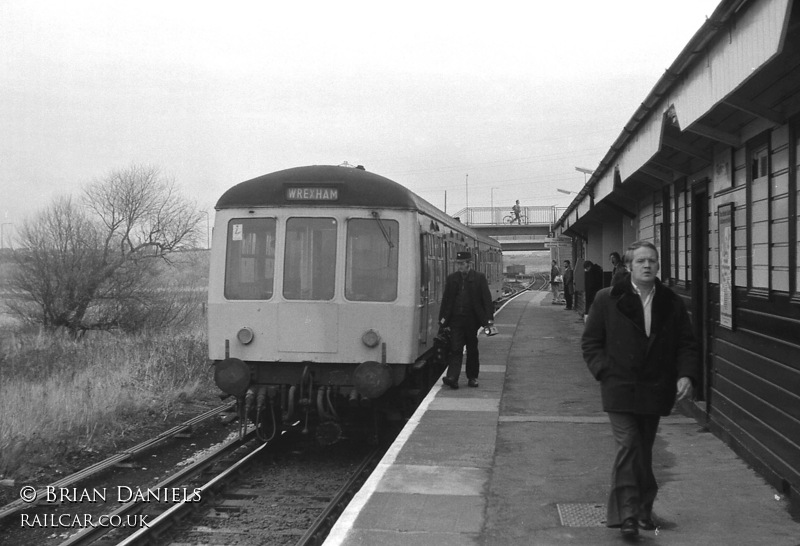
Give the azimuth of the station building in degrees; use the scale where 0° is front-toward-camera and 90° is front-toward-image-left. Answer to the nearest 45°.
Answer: approximately 90°

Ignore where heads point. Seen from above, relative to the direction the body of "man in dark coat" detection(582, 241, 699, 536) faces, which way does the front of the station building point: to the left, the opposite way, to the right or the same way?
to the right

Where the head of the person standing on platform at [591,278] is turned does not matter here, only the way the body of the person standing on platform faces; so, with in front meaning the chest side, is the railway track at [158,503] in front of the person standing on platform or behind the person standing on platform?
in front

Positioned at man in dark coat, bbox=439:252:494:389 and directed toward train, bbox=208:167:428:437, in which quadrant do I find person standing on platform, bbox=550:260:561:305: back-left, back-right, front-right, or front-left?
back-right

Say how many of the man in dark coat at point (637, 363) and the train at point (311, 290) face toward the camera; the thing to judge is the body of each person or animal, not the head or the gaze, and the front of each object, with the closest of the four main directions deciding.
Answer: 2

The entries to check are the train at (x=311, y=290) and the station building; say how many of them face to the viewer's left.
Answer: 1

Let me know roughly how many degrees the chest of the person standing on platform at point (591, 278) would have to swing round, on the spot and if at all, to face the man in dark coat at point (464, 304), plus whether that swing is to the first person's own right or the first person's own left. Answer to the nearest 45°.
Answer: approximately 45° to the first person's own left

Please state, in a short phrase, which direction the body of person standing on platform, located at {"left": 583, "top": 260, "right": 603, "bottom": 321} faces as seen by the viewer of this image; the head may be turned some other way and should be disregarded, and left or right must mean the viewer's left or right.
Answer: facing the viewer and to the left of the viewer

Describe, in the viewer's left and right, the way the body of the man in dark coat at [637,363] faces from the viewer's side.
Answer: facing the viewer
